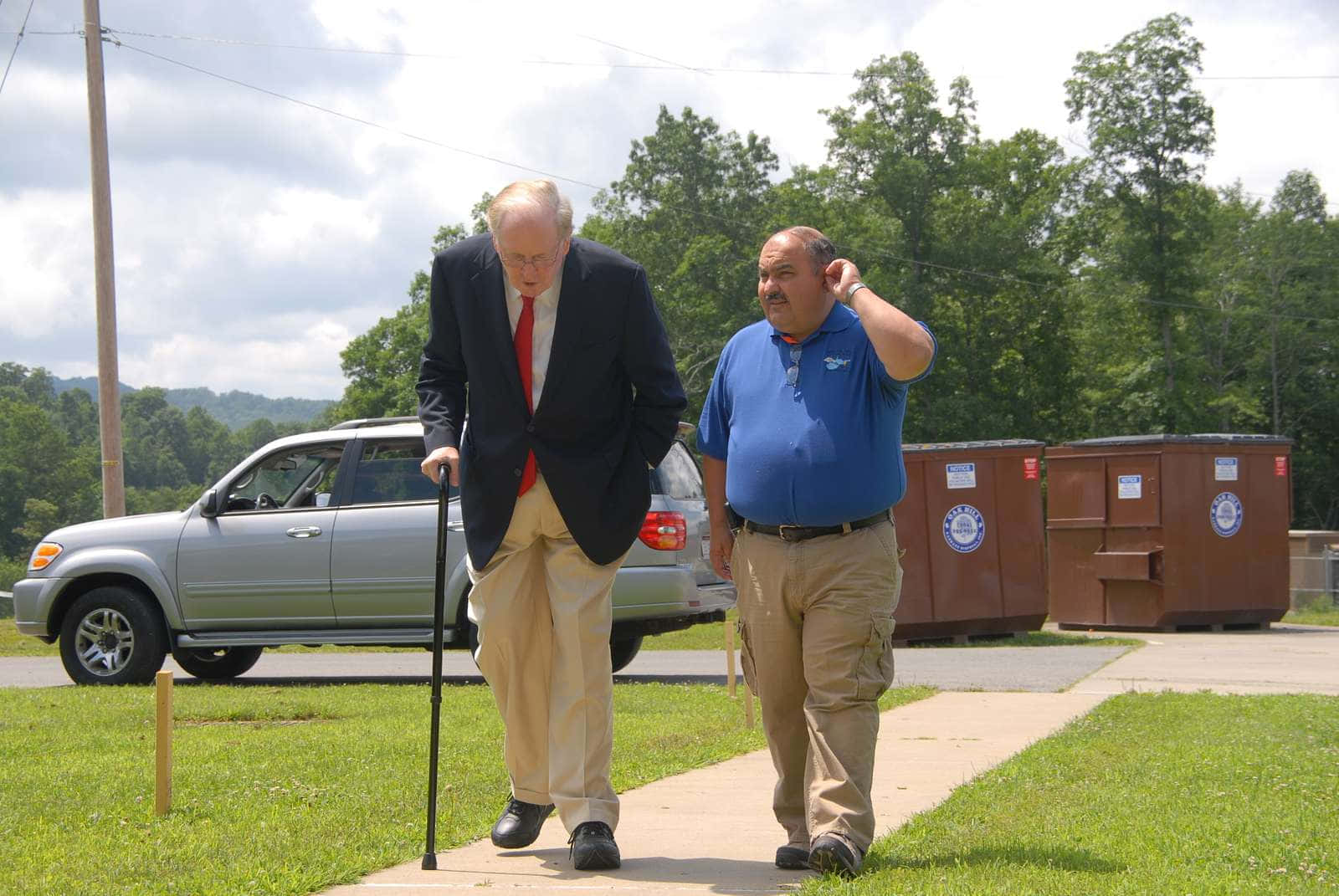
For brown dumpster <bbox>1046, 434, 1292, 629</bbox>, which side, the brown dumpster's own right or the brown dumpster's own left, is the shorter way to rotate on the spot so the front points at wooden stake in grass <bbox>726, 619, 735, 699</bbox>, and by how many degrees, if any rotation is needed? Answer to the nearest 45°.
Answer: approximately 45° to the brown dumpster's own right

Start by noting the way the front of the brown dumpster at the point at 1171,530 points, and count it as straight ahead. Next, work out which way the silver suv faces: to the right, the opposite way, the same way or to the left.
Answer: to the right

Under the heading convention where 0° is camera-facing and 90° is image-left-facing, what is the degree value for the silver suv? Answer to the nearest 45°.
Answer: approximately 90°

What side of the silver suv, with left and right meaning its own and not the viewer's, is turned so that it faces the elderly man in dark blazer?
left

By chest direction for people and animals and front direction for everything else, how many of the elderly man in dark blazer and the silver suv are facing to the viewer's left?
1

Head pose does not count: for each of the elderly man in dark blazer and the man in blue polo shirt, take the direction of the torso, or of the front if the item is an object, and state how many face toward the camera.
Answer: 2

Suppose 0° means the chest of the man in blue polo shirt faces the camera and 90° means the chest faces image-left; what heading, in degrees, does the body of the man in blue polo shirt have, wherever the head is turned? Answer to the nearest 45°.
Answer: approximately 0°

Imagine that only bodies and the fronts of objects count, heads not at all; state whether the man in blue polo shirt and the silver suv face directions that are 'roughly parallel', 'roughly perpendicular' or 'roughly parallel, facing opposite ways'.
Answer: roughly perpendicular

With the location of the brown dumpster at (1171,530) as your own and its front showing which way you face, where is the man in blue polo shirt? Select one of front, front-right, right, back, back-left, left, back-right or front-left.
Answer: front-right

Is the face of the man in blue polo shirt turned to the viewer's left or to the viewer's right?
to the viewer's left

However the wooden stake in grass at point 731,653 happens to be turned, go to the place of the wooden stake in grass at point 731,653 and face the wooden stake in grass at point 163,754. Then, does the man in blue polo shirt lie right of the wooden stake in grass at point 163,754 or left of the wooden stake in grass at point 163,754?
left

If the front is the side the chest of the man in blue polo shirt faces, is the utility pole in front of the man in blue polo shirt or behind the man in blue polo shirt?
behind

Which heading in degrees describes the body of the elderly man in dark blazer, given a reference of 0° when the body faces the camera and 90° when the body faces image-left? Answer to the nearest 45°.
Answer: approximately 0°

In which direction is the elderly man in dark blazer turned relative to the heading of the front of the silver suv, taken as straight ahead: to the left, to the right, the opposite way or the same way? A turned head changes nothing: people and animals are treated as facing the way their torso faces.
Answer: to the left
